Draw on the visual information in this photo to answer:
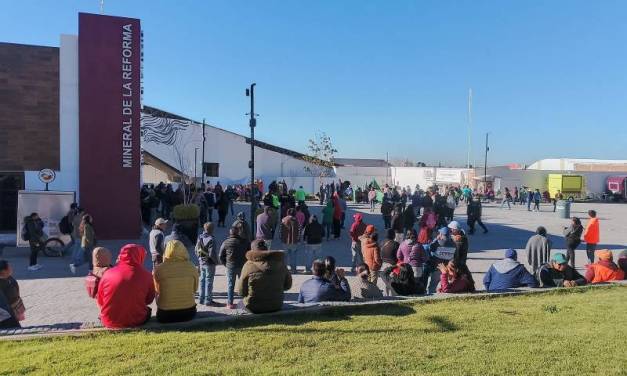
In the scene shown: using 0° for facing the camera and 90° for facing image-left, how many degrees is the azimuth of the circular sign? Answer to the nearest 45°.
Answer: approximately 0°

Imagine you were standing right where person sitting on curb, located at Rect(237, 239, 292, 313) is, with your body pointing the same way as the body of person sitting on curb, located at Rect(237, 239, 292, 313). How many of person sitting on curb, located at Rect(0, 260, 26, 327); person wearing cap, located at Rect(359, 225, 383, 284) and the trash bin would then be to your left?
1

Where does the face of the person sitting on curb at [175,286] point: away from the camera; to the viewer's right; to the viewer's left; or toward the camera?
away from the camera

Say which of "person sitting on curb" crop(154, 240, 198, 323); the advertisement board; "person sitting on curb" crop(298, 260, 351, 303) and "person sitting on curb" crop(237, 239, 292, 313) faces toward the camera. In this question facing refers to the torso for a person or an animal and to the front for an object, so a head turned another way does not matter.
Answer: the advertisement board

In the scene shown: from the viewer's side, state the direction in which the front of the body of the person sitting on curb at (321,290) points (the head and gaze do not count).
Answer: away from the camera

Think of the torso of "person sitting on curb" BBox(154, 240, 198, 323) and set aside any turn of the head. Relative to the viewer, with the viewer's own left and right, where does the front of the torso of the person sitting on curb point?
facing away from the viewer

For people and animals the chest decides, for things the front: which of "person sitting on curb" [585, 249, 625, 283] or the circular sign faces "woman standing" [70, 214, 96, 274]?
the circular sign

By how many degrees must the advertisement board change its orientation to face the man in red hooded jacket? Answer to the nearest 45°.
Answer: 0° — it already faces them

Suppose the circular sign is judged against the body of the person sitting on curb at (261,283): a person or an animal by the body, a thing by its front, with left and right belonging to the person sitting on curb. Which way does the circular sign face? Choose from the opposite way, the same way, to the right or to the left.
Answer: the opposite way

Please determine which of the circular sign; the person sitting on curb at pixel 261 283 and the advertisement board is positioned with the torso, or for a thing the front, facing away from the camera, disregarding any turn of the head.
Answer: the person sitting on curb

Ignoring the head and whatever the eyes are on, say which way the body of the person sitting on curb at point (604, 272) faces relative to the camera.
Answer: away from the camera

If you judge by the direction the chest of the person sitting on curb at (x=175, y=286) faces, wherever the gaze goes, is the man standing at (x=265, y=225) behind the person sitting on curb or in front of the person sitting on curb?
in front

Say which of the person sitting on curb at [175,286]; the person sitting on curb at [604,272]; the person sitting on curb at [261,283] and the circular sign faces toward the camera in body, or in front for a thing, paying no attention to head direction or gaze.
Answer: the circular sign

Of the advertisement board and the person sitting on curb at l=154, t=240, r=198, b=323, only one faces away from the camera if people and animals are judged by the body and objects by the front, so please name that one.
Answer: the person sitting on curb

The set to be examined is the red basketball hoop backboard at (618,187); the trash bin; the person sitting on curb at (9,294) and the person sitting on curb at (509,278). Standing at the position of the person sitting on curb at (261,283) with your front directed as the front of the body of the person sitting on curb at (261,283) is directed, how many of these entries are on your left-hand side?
1
